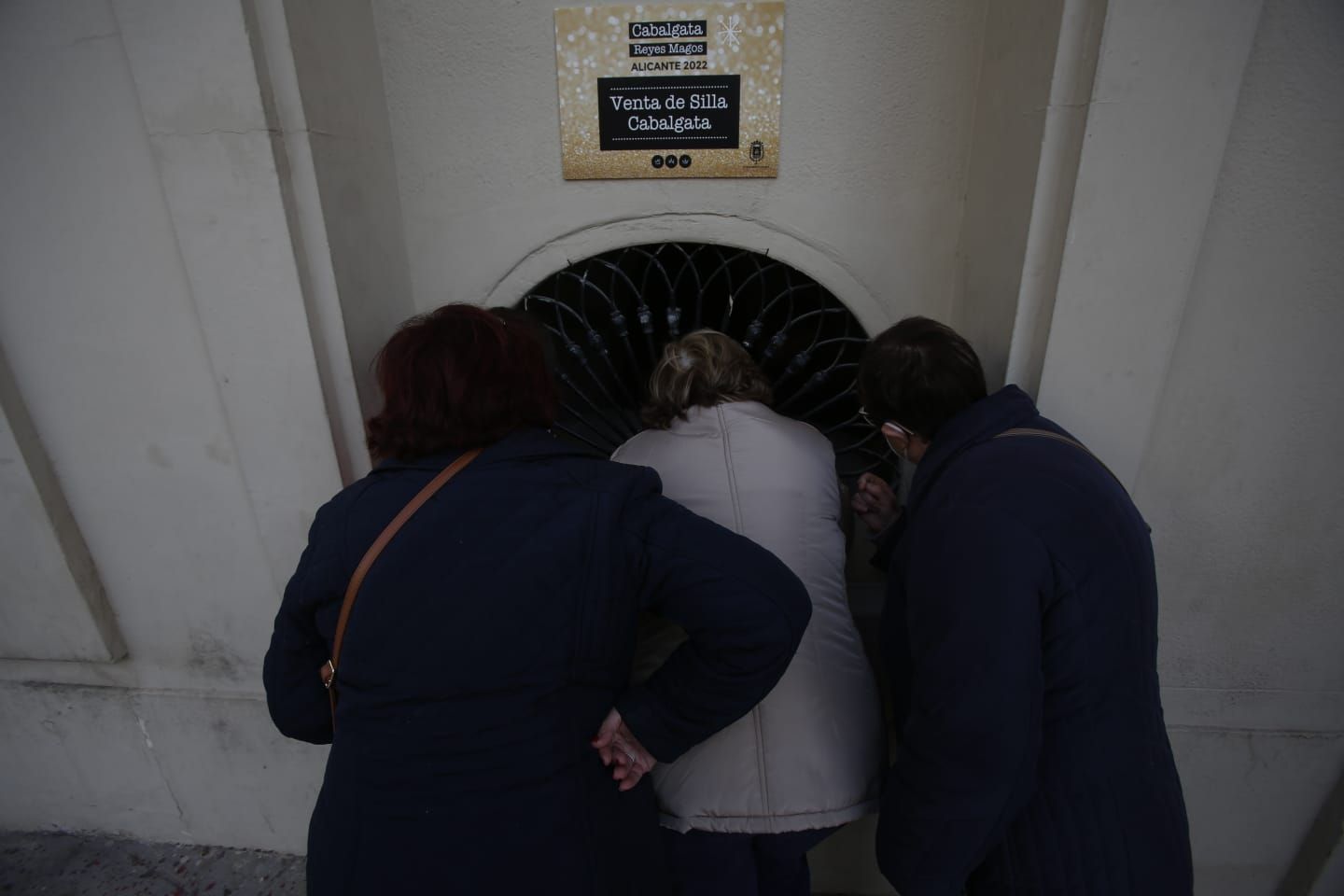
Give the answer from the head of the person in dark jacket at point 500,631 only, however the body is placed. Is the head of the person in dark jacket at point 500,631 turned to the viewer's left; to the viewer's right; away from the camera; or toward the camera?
away from the camera

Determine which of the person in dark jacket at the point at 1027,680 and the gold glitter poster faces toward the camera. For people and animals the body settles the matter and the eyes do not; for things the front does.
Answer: the gold glitter poster

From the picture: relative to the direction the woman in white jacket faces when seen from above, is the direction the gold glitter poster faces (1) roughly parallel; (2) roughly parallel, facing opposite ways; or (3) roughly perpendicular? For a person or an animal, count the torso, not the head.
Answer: roughly parallel, facing opposite ways

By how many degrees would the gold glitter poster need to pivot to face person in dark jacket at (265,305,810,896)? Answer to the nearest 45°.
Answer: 0° — it already faces them

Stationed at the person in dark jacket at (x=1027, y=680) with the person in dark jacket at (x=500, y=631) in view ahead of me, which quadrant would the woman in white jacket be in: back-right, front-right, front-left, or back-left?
front-right

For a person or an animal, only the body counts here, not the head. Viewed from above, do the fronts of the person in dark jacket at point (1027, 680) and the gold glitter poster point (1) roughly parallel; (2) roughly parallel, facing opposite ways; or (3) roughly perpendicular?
roughly parallel, facing opposite ways

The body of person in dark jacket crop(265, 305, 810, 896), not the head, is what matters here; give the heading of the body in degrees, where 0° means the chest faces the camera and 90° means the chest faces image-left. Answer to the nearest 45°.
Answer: approximately 180°

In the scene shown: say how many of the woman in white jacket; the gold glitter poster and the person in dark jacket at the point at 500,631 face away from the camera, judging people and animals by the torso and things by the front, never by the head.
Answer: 2

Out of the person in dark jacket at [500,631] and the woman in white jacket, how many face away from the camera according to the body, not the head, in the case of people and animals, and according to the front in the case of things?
2

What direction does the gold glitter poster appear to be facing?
toward the camera

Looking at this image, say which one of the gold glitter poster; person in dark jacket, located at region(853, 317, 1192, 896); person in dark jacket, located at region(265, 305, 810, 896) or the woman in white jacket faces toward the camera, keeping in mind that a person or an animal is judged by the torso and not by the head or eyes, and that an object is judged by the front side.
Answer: the gold glitter poster

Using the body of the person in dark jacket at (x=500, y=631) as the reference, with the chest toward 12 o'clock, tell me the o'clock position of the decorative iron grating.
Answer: The decorative iron grating is roughly at 1 o'clock from the person in dark jacket.

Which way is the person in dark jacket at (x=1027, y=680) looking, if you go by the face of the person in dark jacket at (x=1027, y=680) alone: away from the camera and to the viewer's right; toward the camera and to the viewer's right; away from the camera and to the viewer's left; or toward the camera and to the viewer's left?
away from the camera and to the viewer's left

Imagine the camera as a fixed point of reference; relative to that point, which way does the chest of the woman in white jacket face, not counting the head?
away from the camera

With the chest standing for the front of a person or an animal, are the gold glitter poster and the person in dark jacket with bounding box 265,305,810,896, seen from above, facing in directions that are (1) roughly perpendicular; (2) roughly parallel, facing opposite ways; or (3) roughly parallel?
roughly parallel, facing opposite ways
